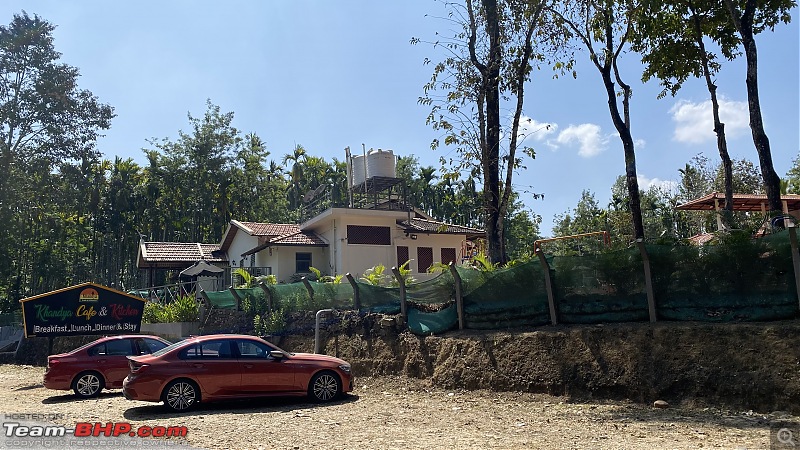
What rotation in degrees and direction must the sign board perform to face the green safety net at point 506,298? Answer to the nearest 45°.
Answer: approximately 45° to its left

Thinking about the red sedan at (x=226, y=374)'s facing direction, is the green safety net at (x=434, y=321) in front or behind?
in front

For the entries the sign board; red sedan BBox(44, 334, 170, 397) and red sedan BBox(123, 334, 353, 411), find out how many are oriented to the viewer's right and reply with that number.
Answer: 2

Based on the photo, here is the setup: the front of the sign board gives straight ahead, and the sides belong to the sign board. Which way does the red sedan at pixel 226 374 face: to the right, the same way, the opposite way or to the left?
to the left

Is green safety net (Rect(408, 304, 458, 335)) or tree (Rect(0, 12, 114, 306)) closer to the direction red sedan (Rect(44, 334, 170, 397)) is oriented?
the green safety net

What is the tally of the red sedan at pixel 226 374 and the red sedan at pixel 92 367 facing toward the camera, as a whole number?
0

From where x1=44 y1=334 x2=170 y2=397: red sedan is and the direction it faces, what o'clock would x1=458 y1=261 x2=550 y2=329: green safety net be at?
The green safety net is roughly at 1 o'clock from the red sedan.

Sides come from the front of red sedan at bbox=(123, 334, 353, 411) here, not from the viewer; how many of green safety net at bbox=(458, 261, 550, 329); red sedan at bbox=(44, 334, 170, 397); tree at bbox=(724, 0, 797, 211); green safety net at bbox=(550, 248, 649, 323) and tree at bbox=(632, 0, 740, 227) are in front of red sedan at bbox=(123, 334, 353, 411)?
4

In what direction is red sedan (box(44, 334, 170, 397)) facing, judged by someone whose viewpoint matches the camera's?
facing to the right of the viewer

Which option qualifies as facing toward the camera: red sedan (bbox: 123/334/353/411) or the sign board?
the sign board

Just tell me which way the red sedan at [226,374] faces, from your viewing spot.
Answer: facing to the right of the viewer

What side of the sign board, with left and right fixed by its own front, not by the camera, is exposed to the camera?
front

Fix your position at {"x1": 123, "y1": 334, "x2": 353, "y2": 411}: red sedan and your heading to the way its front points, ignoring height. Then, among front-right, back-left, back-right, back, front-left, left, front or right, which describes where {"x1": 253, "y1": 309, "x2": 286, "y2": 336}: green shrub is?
left

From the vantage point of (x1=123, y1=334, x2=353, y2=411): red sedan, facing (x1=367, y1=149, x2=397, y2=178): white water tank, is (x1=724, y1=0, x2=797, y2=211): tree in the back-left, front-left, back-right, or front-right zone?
front-right

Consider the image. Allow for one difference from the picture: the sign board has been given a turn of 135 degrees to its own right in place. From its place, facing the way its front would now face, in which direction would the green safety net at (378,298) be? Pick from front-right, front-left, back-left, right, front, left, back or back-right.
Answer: back
